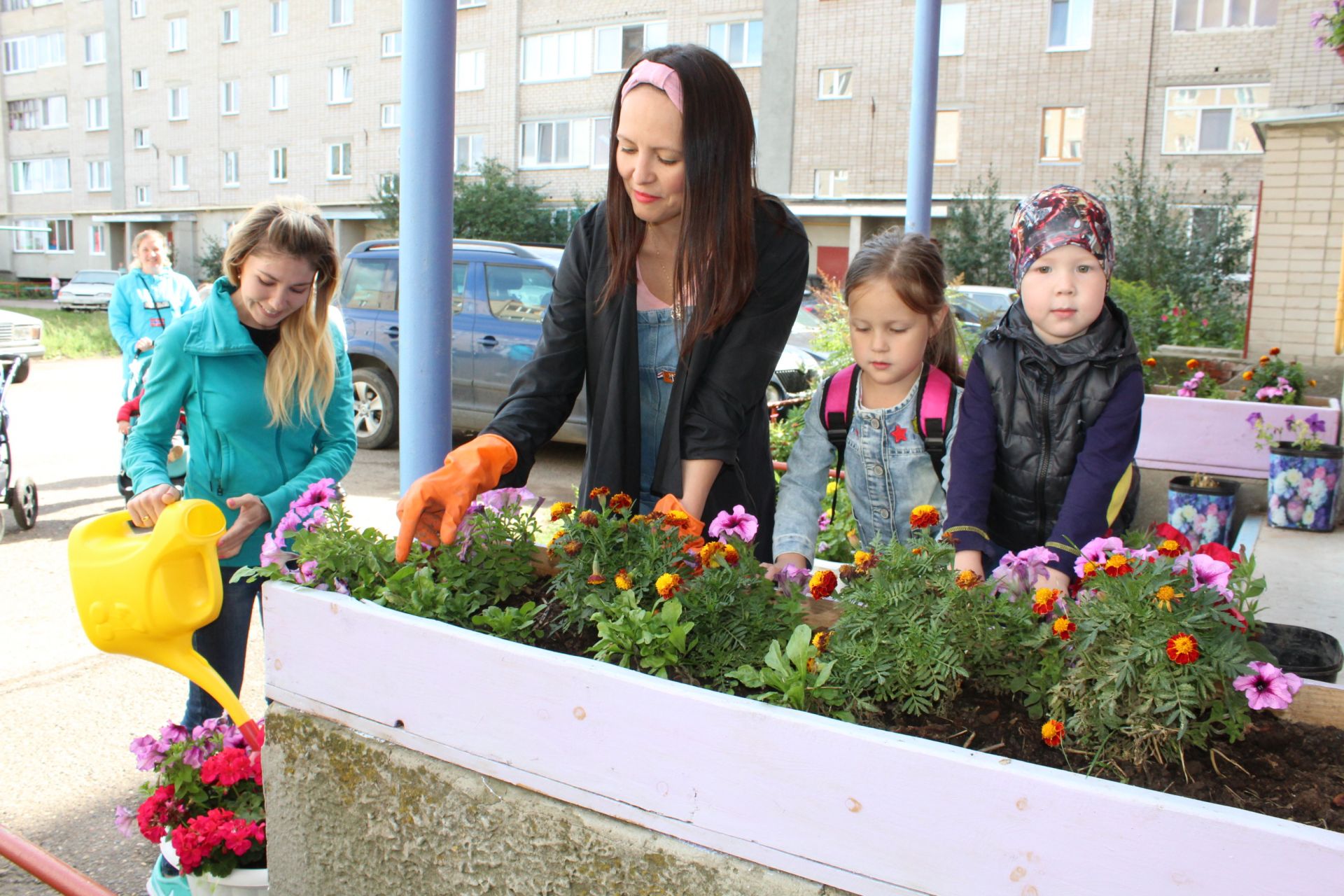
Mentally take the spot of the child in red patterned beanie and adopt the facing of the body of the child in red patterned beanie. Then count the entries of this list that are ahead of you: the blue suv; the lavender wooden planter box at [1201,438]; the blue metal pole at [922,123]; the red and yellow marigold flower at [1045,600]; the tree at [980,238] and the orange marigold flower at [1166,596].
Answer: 2

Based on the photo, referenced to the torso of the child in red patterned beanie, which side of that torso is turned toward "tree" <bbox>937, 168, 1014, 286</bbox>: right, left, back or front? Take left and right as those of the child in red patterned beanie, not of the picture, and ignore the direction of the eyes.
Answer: back

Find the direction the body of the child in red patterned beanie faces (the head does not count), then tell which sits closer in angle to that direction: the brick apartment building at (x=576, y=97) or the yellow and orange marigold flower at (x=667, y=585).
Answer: the yellow and orange marigold flower

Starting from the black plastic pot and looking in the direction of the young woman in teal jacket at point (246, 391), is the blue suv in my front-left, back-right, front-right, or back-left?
front-right

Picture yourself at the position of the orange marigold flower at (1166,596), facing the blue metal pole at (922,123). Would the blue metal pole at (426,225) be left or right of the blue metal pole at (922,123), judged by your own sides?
left

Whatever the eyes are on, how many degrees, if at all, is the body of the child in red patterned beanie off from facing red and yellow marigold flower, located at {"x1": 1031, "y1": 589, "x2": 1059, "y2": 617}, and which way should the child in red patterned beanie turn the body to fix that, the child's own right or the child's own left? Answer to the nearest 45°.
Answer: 0° — they already face it

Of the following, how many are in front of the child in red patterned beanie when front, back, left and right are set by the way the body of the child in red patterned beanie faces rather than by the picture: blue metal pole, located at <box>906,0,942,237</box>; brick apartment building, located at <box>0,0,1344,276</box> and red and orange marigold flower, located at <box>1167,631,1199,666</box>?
1

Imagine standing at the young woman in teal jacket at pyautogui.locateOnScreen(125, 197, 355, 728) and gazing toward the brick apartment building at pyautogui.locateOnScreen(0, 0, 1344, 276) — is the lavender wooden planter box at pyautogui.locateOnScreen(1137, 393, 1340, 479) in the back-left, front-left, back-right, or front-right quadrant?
front-right

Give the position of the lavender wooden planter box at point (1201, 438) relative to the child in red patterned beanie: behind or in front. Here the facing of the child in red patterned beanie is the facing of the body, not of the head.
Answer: behind

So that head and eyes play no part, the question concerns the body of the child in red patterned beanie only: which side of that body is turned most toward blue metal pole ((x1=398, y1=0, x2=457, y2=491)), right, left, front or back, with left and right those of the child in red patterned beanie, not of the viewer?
right

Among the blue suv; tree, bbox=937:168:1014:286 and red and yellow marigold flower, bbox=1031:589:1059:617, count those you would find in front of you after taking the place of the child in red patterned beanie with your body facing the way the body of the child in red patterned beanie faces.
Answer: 1

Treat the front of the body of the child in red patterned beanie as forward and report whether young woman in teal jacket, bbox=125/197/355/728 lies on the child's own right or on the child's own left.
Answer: on the child's own right

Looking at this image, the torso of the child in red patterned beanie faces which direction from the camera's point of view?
toward the camera

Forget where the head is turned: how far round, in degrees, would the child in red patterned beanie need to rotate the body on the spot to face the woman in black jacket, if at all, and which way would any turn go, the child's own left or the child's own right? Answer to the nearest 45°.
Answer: approximately 90° to the child's own right

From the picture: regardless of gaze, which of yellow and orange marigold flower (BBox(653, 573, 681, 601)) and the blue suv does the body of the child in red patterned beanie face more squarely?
the yellow and orange marigold flower
